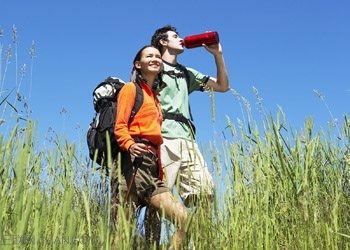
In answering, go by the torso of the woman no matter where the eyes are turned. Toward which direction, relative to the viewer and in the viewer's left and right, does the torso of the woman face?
facing the viewer and to the right of the viewer

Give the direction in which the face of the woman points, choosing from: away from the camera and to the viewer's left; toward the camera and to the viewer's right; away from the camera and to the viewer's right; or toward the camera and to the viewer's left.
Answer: toward the camera and to the viewer's right

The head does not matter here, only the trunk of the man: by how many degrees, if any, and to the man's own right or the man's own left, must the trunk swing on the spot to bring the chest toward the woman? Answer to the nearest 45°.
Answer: approximately 45° to the man's own right

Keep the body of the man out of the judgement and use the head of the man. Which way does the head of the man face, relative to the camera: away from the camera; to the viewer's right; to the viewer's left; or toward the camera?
to the viewer's right

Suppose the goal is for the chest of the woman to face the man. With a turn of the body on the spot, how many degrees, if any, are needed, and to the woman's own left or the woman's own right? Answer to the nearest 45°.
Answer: approximately 135° to the woman's own left
